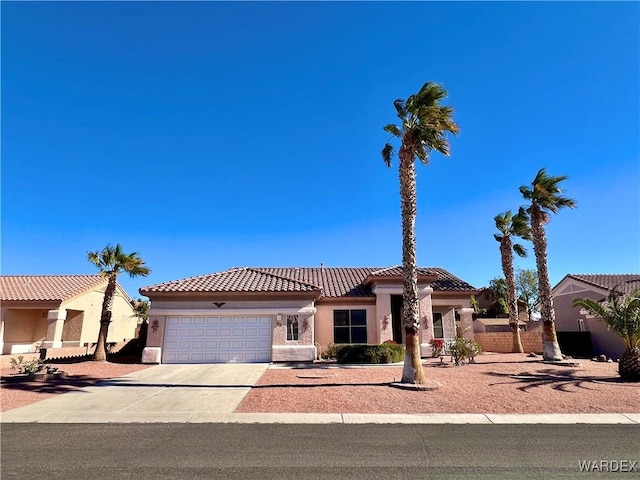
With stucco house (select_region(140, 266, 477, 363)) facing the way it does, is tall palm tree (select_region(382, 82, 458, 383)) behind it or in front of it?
in front

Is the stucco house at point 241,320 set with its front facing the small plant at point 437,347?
no

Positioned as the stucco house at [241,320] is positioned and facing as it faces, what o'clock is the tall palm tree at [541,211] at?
The tall palm tree is roughly at 9 o'clock from the stucco house.

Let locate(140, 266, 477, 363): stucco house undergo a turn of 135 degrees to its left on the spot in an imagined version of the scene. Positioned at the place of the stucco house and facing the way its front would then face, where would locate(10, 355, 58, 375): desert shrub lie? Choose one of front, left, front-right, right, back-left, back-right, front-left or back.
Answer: back

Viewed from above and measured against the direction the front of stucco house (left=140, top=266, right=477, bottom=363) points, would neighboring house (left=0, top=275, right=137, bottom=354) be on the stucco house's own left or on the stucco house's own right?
on the stucco house's own right

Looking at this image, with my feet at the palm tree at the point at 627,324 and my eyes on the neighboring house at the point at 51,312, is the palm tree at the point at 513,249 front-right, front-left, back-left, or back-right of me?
front-right

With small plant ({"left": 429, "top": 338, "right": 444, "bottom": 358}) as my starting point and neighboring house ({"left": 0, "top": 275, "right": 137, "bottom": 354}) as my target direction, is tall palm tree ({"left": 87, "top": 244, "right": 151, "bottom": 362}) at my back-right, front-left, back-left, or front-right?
front-left

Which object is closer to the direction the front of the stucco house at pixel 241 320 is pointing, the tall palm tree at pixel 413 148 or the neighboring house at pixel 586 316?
the tall palm tree

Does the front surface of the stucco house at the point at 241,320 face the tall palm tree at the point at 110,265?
no

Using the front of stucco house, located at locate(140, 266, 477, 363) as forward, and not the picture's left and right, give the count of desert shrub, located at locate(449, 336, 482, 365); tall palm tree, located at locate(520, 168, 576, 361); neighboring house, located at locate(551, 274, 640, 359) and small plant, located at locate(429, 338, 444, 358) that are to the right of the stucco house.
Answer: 0

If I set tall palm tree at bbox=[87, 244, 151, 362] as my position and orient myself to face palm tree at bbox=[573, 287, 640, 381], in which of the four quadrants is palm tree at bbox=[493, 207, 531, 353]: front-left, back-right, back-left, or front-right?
front-left

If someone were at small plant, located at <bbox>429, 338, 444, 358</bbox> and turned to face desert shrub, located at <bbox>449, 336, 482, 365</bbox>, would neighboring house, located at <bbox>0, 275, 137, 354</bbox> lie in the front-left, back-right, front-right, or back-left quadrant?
back-right

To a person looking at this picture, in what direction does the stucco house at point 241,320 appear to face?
facing the viewer

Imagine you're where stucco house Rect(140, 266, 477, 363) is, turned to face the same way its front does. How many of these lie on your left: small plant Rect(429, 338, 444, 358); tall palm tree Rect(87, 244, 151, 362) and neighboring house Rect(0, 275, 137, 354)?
1

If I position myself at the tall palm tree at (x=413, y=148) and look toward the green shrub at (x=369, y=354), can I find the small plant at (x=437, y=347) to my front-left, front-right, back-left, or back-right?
front-right

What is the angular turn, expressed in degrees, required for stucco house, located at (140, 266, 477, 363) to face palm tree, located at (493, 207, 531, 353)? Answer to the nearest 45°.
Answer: approximately 90° to its left

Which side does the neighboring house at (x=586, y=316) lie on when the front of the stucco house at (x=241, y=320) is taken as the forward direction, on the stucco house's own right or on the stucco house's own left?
on the stucco house's own left

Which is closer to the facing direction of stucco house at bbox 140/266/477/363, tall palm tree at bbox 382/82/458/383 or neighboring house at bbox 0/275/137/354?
the tall palm tree
